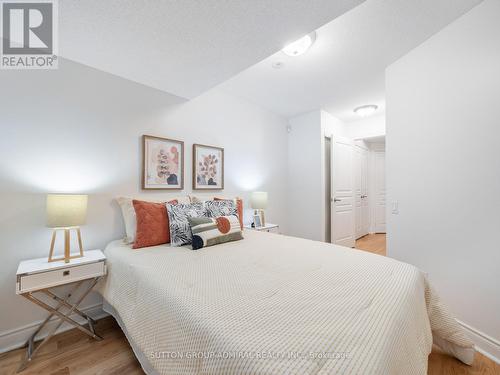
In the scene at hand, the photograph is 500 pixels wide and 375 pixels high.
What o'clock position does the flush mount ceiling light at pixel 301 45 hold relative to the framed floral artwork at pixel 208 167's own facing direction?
The flush mount ceiling light is roughly at 12 o'clock from the framed floral artwork.

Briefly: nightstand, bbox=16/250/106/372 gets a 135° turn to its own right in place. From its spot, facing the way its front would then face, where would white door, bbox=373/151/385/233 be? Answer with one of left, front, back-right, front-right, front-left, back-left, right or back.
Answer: back-right

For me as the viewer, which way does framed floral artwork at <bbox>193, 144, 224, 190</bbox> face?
facing the viewer and to the right of the viewer

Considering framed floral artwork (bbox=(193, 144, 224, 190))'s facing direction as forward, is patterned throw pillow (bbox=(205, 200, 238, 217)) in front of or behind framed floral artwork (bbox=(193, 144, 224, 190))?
in front

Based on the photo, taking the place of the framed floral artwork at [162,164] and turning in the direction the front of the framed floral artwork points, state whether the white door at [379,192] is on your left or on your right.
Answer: on your left

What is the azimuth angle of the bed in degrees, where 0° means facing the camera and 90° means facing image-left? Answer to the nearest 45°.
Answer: approximately 315°

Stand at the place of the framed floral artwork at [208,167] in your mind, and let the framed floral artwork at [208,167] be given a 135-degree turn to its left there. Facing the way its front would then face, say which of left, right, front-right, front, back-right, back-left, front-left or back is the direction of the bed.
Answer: back

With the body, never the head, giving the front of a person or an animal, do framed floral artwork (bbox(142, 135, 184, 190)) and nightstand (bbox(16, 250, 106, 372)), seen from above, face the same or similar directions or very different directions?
same or similar directions

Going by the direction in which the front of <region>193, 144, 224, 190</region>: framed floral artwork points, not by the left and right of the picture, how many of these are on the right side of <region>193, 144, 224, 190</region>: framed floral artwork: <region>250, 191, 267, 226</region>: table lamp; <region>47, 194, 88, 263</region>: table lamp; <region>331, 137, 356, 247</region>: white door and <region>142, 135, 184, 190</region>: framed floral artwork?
2

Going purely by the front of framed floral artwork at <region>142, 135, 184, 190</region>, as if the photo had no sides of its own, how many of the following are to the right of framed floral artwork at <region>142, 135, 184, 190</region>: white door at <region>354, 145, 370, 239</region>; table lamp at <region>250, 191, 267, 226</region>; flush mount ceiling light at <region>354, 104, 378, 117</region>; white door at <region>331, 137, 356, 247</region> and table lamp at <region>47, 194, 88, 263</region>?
1

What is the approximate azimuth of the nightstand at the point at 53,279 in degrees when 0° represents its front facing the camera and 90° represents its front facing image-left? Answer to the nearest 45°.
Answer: approximately 0°

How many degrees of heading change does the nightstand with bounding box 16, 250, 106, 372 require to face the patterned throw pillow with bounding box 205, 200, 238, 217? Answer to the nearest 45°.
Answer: approximately 90° to its left

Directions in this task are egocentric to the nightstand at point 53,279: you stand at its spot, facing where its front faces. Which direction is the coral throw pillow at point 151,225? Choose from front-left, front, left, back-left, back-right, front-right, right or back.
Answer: left

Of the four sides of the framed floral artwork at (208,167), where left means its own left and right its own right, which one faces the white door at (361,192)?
left
